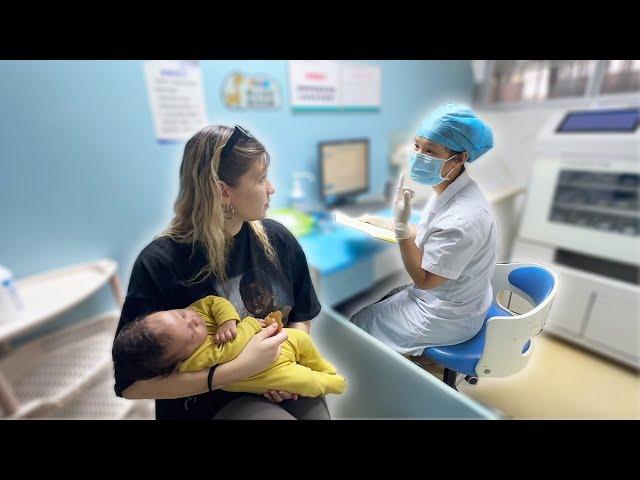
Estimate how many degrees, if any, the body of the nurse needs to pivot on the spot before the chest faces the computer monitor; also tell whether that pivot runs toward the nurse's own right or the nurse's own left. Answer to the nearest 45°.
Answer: approximately 45° to the nurse's own right

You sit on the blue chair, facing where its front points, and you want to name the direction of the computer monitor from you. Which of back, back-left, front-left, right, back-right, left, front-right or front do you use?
front-right

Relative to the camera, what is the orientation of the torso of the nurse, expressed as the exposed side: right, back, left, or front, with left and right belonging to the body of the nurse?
left

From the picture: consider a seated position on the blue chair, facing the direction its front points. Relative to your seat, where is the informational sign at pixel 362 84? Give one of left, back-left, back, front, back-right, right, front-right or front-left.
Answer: front-right

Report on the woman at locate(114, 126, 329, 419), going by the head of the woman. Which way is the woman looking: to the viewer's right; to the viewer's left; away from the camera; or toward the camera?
to the viewer's right

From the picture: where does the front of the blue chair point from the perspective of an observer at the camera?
facing to the left of the viewer
